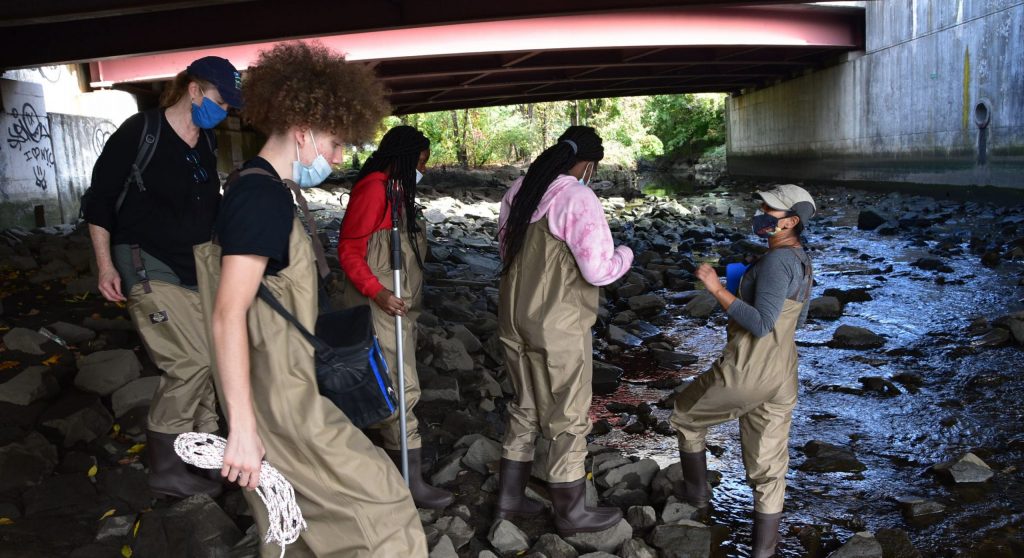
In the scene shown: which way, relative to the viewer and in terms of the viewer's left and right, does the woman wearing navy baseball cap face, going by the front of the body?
facing the viewer and to the right of the viewer

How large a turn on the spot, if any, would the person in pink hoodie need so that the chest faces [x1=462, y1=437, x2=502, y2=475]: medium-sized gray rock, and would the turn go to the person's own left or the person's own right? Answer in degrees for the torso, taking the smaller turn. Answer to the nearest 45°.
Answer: approximately 90° to the person's own left

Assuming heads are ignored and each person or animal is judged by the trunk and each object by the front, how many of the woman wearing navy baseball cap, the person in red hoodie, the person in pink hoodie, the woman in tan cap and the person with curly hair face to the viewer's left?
1

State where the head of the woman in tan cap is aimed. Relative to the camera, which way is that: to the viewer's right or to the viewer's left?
to the viewer's left

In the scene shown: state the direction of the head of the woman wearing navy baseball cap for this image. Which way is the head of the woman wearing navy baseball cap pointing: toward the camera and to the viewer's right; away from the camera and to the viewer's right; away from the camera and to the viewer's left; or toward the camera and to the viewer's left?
toward the camera and to the viewer's right

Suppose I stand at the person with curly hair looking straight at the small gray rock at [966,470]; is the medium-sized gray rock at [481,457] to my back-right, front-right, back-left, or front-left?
front-left

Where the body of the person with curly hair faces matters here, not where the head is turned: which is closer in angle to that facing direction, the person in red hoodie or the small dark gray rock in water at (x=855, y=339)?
the small dark gray rock in water

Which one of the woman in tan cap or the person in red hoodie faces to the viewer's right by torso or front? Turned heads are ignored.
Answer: the person in red hoodie

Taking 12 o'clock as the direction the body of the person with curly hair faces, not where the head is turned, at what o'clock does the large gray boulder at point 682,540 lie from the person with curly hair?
The large gray boulder is roughly at 11 o'clock from the person with curly hair.

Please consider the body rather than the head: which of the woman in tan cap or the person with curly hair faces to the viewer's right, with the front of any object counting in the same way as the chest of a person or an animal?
the person with curly hair

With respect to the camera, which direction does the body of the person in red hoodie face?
to the viewer's right

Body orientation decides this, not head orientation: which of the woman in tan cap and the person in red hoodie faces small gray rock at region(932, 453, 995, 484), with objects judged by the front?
the person in red hoodie

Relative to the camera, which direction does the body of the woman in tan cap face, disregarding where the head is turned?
to the viewer's left

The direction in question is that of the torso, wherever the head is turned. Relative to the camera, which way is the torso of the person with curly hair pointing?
to the viewer's right
